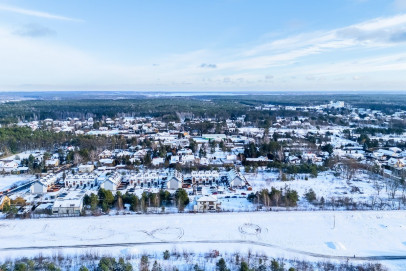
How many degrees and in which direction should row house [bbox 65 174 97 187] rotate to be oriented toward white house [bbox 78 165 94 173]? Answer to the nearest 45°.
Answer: approximately 180°

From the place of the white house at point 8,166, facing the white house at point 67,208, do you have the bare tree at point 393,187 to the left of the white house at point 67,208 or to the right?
left

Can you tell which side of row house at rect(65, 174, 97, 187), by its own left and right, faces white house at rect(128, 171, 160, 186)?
left

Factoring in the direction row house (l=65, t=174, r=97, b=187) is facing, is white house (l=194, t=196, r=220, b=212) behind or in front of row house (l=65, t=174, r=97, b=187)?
in front

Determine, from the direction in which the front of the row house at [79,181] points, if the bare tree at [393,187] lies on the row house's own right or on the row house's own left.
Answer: on the row house's own left

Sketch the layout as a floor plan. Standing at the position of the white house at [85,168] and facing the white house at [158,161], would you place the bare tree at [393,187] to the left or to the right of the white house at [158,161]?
right

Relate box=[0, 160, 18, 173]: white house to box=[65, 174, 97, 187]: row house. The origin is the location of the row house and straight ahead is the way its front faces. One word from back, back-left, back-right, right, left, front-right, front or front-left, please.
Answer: back-right

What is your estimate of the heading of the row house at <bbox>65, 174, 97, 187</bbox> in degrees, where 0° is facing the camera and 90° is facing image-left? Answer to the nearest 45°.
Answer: approximately 0°

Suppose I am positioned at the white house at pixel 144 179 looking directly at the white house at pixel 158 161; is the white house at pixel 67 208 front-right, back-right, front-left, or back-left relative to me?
back-left

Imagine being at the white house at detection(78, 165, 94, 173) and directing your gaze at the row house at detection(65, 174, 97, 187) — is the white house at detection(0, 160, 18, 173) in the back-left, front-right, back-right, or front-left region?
back-right
